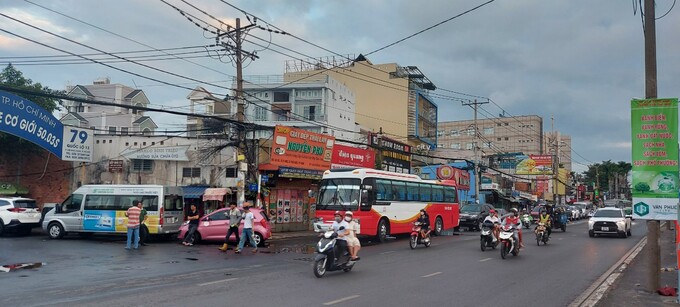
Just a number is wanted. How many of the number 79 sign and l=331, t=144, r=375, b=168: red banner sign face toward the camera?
2

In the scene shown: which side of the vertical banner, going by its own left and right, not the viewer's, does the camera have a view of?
front

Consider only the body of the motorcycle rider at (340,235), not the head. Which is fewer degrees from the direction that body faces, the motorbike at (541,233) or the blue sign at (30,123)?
the blue sign

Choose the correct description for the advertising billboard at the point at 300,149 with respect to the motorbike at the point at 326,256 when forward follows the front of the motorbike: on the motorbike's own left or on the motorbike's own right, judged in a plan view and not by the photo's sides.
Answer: on the motorbike's own right

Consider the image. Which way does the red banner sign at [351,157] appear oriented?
toward the camera

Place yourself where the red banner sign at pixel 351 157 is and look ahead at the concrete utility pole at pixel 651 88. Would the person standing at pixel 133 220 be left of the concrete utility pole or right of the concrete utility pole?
right

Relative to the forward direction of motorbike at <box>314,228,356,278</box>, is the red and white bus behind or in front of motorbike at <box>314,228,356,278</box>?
behind

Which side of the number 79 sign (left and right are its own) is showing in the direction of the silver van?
front

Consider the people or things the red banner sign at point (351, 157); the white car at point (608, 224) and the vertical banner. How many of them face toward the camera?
3

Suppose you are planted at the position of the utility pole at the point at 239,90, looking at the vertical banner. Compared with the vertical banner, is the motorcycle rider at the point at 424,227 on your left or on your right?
left

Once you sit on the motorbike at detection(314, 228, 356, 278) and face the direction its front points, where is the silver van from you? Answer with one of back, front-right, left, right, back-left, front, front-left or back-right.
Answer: right
